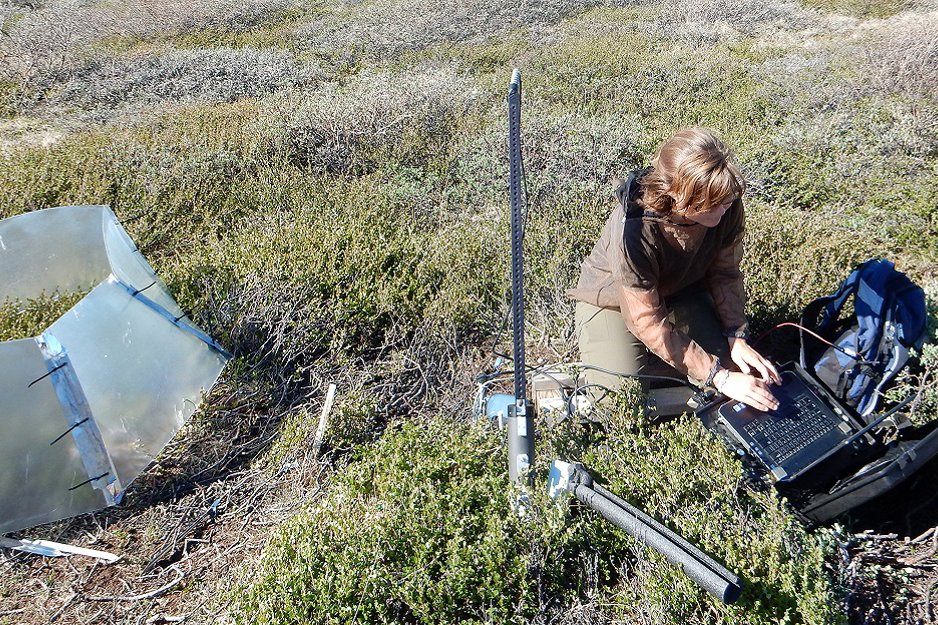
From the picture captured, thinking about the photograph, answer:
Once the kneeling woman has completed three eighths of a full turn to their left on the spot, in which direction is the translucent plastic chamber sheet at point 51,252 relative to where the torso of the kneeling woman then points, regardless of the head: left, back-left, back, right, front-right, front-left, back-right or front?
left

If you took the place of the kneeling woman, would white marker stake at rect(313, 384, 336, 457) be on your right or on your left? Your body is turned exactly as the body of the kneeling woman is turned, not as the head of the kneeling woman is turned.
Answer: on your right

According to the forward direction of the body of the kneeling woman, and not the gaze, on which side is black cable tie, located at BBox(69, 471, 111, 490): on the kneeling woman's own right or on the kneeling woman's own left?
on the kneeling woman's own right

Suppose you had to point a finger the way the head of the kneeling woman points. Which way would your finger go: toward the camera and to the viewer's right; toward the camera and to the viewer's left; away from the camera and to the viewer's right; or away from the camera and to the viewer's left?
toward the camera and to the viewer's right

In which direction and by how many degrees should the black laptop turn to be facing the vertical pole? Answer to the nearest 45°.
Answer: approximately 90° to its left

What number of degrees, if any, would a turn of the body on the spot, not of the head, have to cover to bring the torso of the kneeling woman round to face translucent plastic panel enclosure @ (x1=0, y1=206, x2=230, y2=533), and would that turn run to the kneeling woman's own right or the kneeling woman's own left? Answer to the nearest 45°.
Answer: approximately 135° to the kneeling woman's own right

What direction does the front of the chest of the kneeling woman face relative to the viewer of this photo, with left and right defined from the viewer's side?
facing the viewer and to the right of the viewer

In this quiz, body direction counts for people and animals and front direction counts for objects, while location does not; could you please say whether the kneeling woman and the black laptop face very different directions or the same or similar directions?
very different directions

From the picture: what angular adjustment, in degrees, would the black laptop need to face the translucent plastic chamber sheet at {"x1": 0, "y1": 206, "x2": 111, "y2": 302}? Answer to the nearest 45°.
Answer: approximately 45° to its left

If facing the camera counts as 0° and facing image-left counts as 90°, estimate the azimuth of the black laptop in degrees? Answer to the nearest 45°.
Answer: approximately 135°

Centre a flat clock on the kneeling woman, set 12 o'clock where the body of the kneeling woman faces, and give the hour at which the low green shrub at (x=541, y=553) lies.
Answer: The low green shrub is roughly at 2 o'clock from the kneeling woman.
